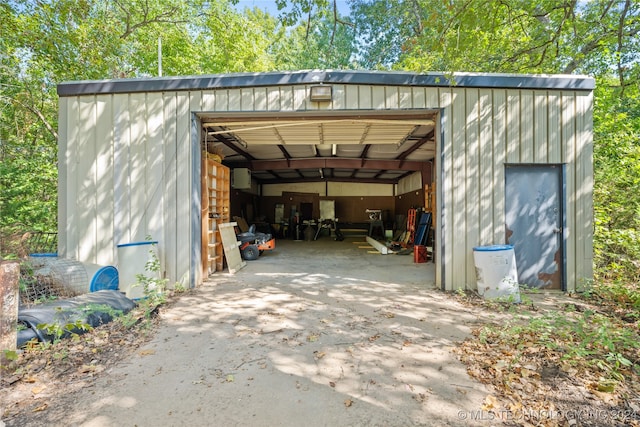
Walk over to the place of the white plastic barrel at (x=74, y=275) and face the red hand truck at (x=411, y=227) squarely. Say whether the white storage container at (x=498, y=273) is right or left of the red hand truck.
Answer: right

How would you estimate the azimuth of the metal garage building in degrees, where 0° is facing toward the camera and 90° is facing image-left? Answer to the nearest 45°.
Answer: approximately 0°

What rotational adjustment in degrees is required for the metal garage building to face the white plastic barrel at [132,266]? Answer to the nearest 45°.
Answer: approximately 90° to its right

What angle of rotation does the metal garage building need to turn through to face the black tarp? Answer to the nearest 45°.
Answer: approximately 45° to its right

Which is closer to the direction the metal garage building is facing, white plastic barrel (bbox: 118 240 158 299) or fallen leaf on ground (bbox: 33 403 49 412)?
the fallen leaf on ground
